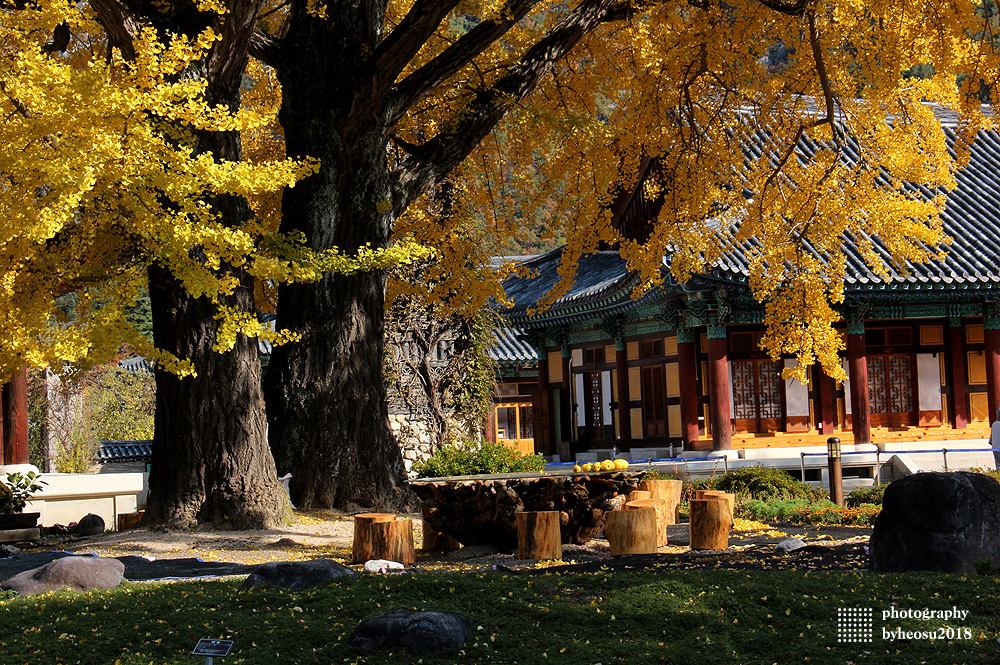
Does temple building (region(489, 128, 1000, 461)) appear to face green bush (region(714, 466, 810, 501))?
yes

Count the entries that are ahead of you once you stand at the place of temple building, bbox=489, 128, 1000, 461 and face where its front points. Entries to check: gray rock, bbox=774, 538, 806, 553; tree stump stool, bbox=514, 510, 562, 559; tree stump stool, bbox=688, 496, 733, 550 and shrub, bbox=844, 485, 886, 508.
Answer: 4

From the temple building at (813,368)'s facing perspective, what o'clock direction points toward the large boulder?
The large boulder is roughly at 12 o'clock from the temple building.

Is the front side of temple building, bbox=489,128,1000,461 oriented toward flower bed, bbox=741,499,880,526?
yes

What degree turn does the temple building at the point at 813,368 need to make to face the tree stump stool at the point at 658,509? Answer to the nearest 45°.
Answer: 0° — it already faces it

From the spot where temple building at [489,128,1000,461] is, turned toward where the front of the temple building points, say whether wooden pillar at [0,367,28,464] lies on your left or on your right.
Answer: on your right

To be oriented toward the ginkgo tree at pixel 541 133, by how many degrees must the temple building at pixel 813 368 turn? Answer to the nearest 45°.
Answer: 0° — it already faces it

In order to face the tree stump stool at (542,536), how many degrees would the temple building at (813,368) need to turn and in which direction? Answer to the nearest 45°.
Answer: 0° — it already faces it

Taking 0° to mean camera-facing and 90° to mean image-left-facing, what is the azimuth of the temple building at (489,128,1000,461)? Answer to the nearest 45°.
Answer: approximately 0°
